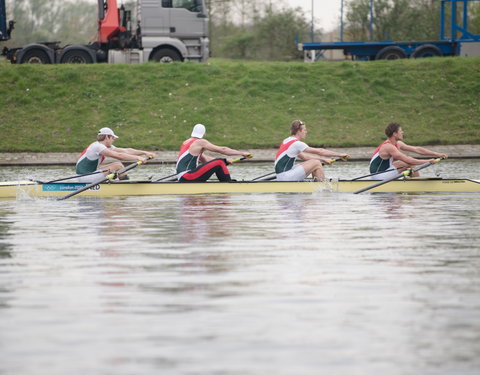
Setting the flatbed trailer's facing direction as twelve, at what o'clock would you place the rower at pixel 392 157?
The rower is roughly at 3 o'clock from the flatbed trailer.

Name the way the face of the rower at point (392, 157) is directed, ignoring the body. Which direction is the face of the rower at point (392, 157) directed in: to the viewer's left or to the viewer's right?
to the viewer's right

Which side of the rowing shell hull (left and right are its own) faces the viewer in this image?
left

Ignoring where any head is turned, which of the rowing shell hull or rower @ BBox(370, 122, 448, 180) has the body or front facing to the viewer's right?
the rower

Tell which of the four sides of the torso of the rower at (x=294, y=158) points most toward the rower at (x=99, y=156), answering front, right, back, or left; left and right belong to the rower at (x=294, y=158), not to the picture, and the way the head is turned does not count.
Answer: back

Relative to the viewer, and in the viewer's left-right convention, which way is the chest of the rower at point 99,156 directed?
facing to the right of the viewer

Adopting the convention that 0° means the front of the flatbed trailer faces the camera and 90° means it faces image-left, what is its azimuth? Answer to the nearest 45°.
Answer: approximately 270°

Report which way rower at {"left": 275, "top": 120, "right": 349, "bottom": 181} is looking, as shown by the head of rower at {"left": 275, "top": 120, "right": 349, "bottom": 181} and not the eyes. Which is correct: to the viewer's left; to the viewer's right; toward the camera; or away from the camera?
to the viewer's right

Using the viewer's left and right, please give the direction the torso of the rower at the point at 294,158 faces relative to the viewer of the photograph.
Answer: facing to the right of the viewer

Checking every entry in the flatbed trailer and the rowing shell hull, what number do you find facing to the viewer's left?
1
